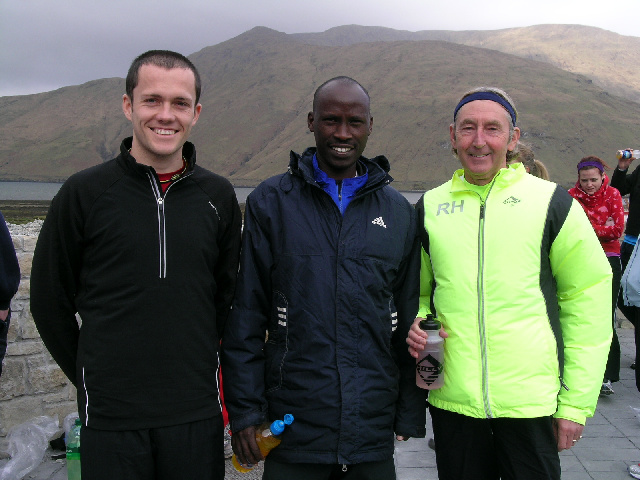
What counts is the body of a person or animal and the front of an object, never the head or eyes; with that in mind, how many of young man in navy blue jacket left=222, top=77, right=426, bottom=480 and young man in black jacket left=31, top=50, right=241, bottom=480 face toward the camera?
2

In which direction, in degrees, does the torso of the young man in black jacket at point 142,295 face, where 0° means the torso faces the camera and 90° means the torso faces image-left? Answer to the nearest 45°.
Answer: approximately 0°

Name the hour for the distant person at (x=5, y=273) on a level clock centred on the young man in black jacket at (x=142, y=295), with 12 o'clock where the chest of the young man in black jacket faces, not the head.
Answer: The distant person is roughly at 5 o'clock from the young man in black jacket.

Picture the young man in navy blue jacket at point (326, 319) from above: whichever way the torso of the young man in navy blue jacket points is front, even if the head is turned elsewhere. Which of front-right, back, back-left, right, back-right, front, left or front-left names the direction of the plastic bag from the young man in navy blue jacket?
back-right

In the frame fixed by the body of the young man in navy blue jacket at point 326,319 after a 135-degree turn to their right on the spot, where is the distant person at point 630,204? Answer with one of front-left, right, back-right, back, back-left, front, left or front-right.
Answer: right

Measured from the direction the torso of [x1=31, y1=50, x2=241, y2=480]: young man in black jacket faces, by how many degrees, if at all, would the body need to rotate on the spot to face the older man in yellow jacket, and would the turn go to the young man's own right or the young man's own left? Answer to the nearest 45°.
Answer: approximately 90° to the young man's own left

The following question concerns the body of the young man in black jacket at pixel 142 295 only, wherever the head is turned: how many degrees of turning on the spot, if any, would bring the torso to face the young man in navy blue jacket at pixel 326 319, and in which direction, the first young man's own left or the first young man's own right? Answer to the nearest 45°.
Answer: approximately 90° to the first young man's own left

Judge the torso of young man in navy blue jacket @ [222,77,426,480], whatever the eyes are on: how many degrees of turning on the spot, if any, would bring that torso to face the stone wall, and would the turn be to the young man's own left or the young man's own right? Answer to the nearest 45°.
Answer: approximately 135° to the young man's own right

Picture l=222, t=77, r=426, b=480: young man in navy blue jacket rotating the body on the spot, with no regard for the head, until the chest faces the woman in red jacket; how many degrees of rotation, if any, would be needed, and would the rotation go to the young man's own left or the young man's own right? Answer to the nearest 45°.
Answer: approximately 135° to the young man's own left

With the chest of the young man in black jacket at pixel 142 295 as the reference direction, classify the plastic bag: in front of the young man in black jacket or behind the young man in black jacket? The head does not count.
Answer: behind
